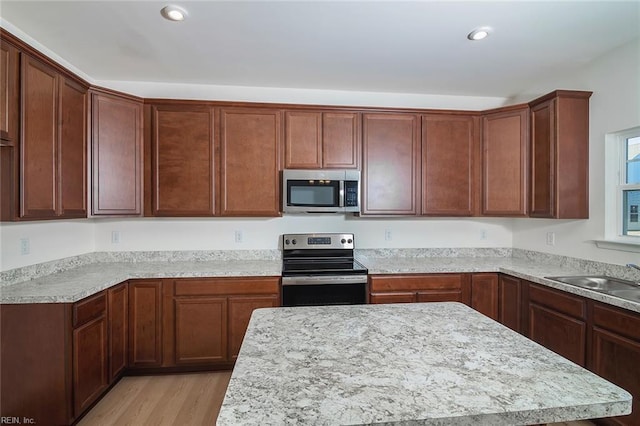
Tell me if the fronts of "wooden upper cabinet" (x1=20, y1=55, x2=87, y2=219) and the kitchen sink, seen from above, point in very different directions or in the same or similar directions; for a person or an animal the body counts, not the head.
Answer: very different directions

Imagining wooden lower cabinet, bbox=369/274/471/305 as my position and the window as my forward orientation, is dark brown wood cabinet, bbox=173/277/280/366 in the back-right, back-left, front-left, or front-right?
back-right

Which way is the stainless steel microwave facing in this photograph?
toward the camera

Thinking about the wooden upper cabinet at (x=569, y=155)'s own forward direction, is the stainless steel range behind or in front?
in front

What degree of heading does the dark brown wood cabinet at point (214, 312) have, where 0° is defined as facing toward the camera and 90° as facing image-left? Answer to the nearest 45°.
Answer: approximately 0°

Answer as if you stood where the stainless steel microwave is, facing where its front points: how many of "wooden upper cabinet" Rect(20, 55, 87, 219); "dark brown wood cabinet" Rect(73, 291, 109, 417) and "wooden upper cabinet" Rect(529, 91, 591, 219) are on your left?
1

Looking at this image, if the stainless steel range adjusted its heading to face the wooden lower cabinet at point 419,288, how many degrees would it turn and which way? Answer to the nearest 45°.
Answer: approximately 90° to its left

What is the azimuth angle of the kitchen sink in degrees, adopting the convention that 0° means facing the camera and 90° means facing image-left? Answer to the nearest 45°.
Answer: approximately 45°

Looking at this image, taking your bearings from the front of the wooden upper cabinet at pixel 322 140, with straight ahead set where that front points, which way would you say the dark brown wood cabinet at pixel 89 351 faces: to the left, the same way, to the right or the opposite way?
to the left

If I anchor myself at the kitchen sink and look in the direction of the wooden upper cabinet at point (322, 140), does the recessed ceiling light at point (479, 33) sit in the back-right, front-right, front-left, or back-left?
front-left

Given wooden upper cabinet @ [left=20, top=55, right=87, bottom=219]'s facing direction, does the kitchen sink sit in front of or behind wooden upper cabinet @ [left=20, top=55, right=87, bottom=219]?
in front

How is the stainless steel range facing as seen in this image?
toward the camera

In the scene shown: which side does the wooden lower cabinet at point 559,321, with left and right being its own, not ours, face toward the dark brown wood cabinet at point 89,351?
front

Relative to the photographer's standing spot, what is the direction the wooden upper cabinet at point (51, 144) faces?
facing the viewer and to the right of the viewer

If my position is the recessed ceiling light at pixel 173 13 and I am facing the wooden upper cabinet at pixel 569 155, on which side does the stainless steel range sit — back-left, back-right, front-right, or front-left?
front-left

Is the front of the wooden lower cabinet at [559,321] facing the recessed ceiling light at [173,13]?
yes

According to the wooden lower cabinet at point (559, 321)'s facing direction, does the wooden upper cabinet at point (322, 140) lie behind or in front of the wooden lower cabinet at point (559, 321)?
in front
